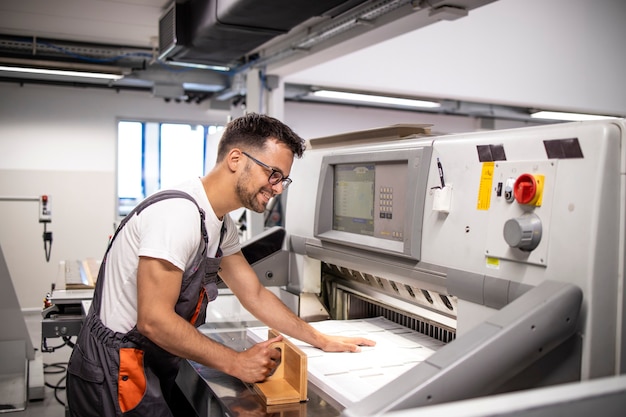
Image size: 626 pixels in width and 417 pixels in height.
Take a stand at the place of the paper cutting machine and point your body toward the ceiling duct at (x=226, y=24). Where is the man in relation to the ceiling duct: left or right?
left

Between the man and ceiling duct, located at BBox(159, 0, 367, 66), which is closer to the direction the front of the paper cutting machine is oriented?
the man

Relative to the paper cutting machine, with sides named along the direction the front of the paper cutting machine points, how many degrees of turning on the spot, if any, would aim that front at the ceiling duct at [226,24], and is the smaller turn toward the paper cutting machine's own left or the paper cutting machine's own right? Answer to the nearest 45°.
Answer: approximately 90° to the paper cutting machine's own right

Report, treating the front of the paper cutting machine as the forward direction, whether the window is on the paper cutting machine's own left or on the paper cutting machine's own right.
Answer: on the paper cutting machine's own right

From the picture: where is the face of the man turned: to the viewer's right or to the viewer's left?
to the viewer's right

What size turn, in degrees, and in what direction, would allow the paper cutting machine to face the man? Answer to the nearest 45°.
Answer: approximately 45° to its right

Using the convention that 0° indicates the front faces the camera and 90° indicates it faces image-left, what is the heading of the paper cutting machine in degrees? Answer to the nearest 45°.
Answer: approximately 45°

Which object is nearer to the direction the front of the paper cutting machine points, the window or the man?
the man
